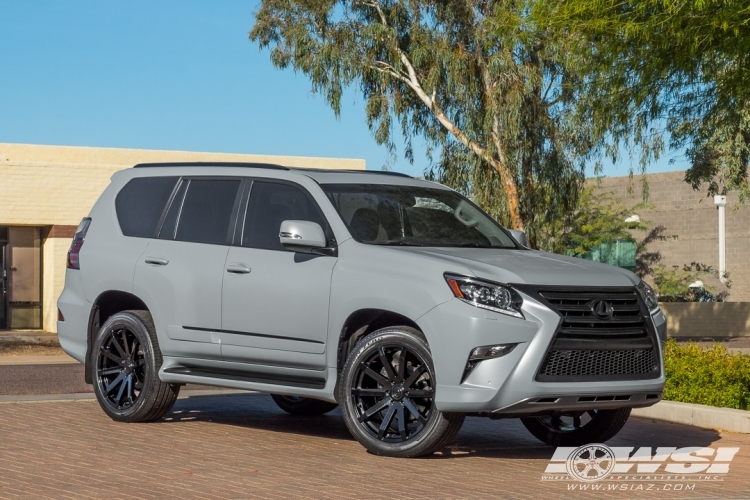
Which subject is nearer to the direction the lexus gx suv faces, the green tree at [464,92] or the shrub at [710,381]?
the shrub

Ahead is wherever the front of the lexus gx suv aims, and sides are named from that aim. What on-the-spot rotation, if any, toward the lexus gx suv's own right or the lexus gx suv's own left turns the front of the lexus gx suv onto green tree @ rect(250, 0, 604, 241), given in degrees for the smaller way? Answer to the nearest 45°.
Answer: approximately 135° to the lexus gx suv's own left

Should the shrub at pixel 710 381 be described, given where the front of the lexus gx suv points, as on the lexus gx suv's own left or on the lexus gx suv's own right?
on the lexus gx suv's own left

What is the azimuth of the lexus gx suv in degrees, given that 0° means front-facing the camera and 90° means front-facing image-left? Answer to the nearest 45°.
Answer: approximately 315°

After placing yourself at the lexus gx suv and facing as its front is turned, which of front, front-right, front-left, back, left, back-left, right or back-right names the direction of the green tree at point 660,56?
left

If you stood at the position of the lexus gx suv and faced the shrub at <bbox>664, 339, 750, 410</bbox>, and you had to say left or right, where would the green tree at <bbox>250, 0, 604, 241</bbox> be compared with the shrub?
left
